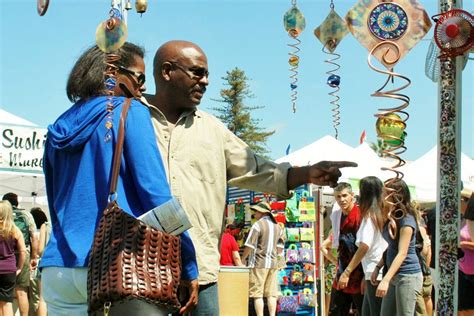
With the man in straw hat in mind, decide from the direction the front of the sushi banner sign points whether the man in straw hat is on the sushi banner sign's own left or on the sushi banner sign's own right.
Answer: on the sushi banner sign's own left

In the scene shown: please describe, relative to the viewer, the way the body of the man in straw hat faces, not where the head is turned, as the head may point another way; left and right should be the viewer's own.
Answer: facing away from the viewer and to the left of the viewer

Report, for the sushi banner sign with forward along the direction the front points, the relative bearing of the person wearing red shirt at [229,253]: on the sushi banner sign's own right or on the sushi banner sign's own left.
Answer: on the sushi banner sign's own left

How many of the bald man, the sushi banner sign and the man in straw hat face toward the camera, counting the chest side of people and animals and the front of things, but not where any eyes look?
2

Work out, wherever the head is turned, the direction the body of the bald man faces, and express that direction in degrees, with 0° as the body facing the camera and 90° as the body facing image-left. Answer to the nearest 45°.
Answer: approximately 0°

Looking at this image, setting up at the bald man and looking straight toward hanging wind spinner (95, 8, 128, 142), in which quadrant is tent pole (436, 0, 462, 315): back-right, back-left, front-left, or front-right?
back-left

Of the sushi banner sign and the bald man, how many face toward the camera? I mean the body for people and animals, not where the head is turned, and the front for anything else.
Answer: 2

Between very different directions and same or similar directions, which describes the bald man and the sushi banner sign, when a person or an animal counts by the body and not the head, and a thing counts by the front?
same or similar directions

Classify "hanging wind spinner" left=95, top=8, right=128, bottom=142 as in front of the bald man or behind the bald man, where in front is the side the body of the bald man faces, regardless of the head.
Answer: in front

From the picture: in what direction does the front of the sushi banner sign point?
toward the camera
